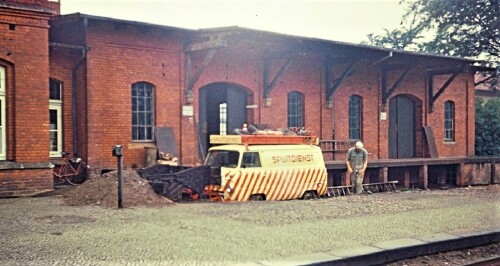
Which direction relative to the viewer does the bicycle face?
to the viewer's left

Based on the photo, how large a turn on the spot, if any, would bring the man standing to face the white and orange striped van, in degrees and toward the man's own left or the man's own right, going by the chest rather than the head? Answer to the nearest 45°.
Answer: approximately 45° to the man's own right

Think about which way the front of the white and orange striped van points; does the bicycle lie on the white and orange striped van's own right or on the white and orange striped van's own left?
on the white and orange striped van's own right

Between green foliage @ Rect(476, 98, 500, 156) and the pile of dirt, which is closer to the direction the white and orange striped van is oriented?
the pile of dirt

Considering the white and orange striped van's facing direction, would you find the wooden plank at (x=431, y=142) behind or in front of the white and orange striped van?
behind

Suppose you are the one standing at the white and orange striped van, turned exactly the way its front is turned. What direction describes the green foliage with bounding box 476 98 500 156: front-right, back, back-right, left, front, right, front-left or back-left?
back

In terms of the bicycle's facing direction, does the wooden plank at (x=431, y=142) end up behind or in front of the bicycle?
behind

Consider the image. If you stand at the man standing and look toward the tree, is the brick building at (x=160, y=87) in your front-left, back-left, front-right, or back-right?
back-left

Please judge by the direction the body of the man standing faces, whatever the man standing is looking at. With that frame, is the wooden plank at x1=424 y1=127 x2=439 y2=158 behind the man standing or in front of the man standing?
behind

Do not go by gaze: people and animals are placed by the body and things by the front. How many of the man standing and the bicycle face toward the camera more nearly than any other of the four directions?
1

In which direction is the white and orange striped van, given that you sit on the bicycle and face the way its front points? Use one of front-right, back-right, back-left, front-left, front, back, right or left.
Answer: back-left
